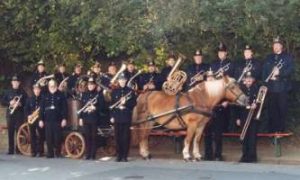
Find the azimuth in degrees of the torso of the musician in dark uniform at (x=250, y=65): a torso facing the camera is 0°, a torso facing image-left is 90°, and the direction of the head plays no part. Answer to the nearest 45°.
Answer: approximately 0°

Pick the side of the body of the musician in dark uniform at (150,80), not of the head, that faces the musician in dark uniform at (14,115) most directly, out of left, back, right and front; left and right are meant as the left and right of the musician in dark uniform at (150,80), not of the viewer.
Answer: right

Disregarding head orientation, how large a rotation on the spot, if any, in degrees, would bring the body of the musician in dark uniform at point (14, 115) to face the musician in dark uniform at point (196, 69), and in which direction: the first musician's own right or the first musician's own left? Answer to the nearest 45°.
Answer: approximately 45° to the first musician's own left

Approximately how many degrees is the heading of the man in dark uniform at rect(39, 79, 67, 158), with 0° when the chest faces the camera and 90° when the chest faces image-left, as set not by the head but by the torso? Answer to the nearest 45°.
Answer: approximately 0°

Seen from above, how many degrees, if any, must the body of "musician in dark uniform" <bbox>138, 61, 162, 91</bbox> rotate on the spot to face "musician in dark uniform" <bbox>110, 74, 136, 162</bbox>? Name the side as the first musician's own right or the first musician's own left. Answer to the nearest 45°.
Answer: approximately 45° to the first musician's own right

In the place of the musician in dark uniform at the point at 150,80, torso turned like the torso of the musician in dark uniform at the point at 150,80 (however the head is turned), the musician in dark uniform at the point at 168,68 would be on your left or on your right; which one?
on your left
